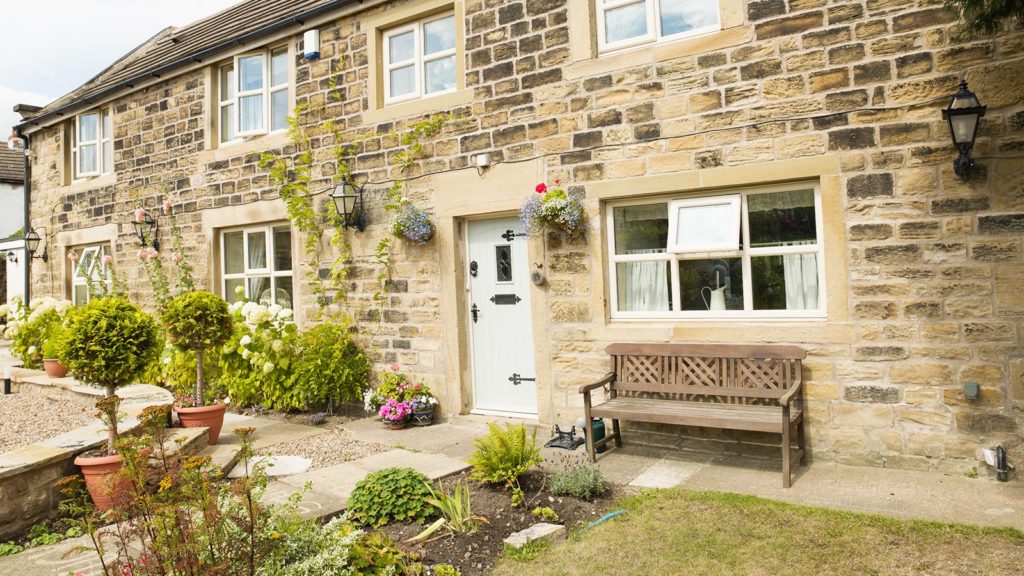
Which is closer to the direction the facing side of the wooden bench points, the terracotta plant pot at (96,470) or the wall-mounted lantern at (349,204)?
the terracotta plant pot

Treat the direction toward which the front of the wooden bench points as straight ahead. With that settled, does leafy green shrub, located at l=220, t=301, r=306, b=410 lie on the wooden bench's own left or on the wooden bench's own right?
on the wooden bench's own right

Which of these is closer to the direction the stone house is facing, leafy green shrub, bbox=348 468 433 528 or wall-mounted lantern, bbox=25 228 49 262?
the leafy green shrub

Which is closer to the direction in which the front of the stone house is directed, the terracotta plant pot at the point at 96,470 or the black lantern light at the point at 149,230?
the terracotta plant pot

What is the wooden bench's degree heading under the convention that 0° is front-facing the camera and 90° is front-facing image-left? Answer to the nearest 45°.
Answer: approximately 45°

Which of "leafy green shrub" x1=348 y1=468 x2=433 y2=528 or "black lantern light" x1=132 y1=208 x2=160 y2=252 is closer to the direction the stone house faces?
the leafy green shrub
